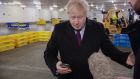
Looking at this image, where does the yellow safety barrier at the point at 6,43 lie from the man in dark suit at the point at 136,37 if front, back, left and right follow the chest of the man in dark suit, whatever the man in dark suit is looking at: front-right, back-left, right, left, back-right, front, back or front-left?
front-right

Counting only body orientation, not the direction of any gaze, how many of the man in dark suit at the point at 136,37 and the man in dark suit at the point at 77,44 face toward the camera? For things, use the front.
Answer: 1

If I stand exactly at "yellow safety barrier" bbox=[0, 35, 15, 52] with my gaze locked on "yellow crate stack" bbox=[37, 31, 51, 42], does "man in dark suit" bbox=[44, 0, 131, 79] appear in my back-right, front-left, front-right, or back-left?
back-right

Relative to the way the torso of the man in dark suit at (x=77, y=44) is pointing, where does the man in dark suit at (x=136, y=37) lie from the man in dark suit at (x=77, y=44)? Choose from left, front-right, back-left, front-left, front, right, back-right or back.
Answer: front-left

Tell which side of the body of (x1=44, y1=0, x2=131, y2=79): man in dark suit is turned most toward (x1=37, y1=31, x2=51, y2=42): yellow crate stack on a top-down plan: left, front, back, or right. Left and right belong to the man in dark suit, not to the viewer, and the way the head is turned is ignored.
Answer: back

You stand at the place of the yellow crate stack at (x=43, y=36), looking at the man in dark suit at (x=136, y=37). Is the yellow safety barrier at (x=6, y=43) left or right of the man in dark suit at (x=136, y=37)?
right

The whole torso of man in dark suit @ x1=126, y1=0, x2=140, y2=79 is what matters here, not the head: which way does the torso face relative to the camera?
to the viewer's left

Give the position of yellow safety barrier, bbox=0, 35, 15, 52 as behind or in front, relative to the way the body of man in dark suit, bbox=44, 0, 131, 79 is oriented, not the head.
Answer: behind

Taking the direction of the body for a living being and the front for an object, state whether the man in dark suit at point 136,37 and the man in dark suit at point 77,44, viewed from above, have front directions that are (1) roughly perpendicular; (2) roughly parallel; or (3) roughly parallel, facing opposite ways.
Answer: roughly perpendicular

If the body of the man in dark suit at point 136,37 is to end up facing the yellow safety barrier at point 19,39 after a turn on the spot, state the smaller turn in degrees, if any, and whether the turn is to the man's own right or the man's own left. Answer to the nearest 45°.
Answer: approximately 45° to the man's own right
